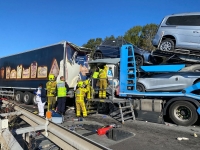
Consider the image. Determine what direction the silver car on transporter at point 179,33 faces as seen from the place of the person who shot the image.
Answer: facing to the right of the viewer

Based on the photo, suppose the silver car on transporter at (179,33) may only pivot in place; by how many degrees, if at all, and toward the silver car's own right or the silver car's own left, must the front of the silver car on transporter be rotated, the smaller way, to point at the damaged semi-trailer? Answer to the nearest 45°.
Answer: approximately 180°
